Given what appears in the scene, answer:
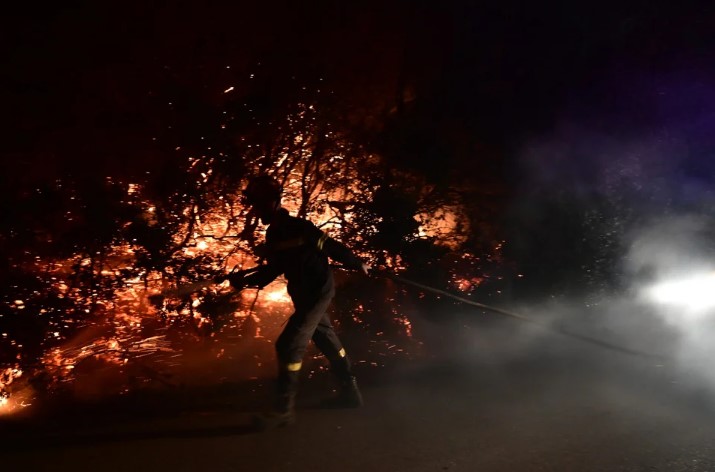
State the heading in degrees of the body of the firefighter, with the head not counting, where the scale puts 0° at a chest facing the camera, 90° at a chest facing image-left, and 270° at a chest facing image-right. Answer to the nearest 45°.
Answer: approximately 90°

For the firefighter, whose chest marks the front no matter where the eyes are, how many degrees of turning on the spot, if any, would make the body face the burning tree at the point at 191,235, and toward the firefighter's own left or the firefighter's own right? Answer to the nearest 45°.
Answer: approximately 45° to the firefighter's own right
